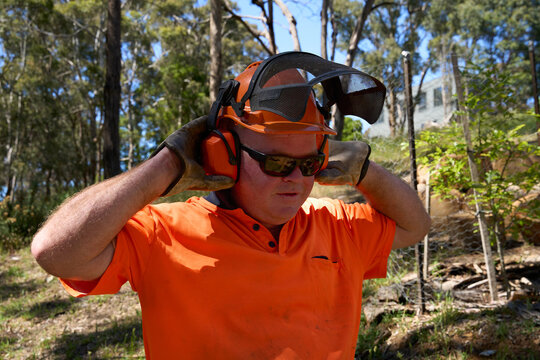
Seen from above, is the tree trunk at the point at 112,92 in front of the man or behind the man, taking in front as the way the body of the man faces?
behind

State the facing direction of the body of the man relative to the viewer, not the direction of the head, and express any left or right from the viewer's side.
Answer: facing the viewer and to the right of the viewer

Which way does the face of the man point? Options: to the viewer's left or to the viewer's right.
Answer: to the viewer's right

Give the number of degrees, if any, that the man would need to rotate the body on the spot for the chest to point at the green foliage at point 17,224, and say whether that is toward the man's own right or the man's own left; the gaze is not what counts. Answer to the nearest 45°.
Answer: approximately 180°

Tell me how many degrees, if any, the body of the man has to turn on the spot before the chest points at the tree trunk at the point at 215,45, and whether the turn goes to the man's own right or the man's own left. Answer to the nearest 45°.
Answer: approximately 135° to the man's own left

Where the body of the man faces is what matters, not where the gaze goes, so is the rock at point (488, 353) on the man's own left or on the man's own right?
on the man's own left

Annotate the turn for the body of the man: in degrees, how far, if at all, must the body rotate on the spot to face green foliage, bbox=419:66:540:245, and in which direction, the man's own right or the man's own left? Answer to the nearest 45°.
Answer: approximately 90° to the man's own left
